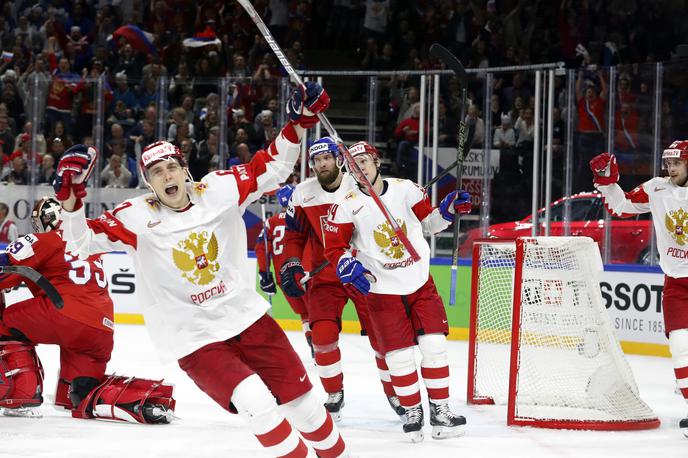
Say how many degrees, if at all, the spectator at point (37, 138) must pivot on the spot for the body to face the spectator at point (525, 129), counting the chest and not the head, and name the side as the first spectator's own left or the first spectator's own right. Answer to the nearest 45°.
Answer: approximately 45° to the first spectator's own left

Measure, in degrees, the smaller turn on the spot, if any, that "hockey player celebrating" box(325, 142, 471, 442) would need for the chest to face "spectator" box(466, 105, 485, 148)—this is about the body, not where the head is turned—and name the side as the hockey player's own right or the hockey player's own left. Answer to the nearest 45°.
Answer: approximately 180°

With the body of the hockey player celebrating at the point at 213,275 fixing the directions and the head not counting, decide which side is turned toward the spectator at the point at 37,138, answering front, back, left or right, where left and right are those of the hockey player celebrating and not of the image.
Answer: back

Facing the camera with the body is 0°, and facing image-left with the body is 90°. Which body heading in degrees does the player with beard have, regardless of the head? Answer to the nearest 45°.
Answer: approximately 0°

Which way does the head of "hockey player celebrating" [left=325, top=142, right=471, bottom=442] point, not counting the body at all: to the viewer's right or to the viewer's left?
to the viewer's left

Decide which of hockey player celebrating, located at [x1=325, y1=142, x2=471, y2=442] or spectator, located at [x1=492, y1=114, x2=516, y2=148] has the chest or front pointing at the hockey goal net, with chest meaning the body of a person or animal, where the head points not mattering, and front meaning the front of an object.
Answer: the spectator

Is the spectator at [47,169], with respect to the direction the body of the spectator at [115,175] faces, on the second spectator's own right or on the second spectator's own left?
on the second spectator's own right

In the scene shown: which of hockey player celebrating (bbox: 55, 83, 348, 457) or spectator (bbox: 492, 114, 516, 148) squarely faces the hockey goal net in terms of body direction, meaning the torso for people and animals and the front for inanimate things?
the spectator
